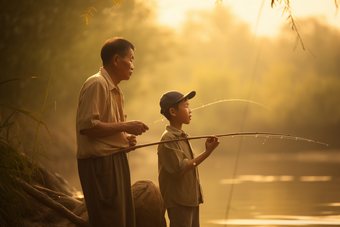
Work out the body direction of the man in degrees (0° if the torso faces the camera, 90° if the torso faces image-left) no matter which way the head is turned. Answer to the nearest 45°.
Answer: approximately 270°

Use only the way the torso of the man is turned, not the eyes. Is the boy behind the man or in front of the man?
in front

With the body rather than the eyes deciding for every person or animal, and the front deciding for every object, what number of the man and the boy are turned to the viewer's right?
2

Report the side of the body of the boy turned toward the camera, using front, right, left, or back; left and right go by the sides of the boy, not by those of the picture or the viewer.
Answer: right

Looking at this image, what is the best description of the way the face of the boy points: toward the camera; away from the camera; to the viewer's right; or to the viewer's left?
to the viewer's right

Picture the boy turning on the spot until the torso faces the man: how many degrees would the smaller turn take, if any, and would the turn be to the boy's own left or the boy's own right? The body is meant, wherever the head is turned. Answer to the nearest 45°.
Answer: approximately 135° to the boy's own right

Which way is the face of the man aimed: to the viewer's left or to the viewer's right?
to the viewer's right
